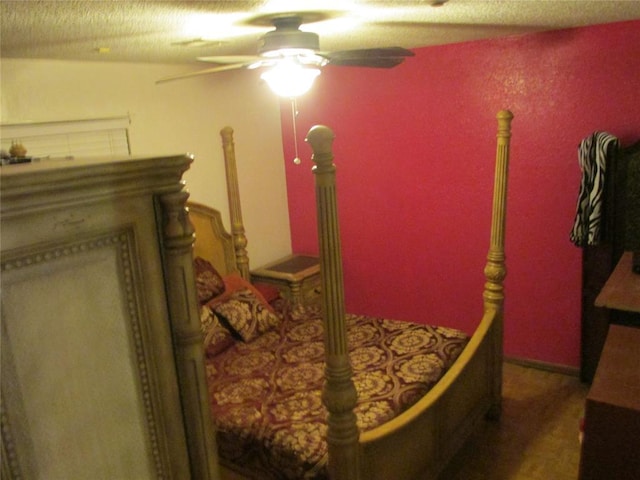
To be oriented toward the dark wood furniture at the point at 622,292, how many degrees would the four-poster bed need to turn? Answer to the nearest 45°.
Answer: approximately 45° to its left

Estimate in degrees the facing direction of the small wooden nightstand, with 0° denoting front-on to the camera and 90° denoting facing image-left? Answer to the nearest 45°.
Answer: approximately 315°

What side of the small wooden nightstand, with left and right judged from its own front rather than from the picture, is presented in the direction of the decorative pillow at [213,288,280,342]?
right

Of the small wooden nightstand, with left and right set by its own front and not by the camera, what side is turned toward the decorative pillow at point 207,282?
right

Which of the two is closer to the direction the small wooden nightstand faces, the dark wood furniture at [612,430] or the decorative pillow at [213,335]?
the dark wood furniture

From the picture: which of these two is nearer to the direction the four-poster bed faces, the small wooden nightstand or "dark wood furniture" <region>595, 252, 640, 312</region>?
the dark wood furniture

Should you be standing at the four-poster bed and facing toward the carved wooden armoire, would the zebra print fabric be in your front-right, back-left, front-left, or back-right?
back-left

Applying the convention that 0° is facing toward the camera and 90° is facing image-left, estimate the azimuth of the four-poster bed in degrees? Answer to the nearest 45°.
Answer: approximately 315°

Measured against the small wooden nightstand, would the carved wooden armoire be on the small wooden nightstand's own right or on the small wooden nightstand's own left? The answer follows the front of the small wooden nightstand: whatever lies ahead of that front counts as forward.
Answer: on the small wooden nightstand's own right
